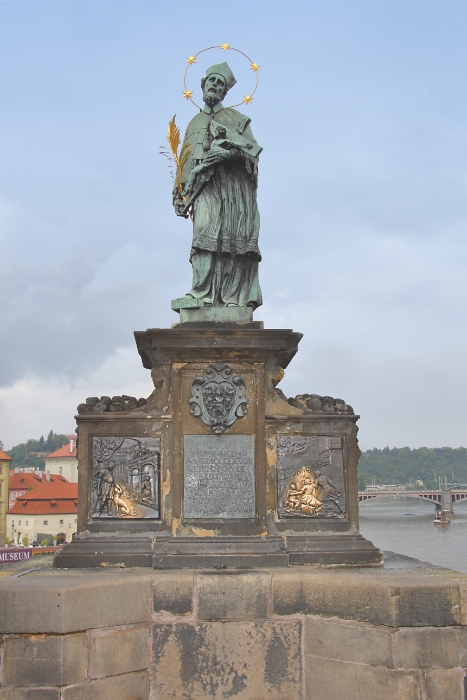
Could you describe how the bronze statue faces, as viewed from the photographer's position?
facing the viewer
